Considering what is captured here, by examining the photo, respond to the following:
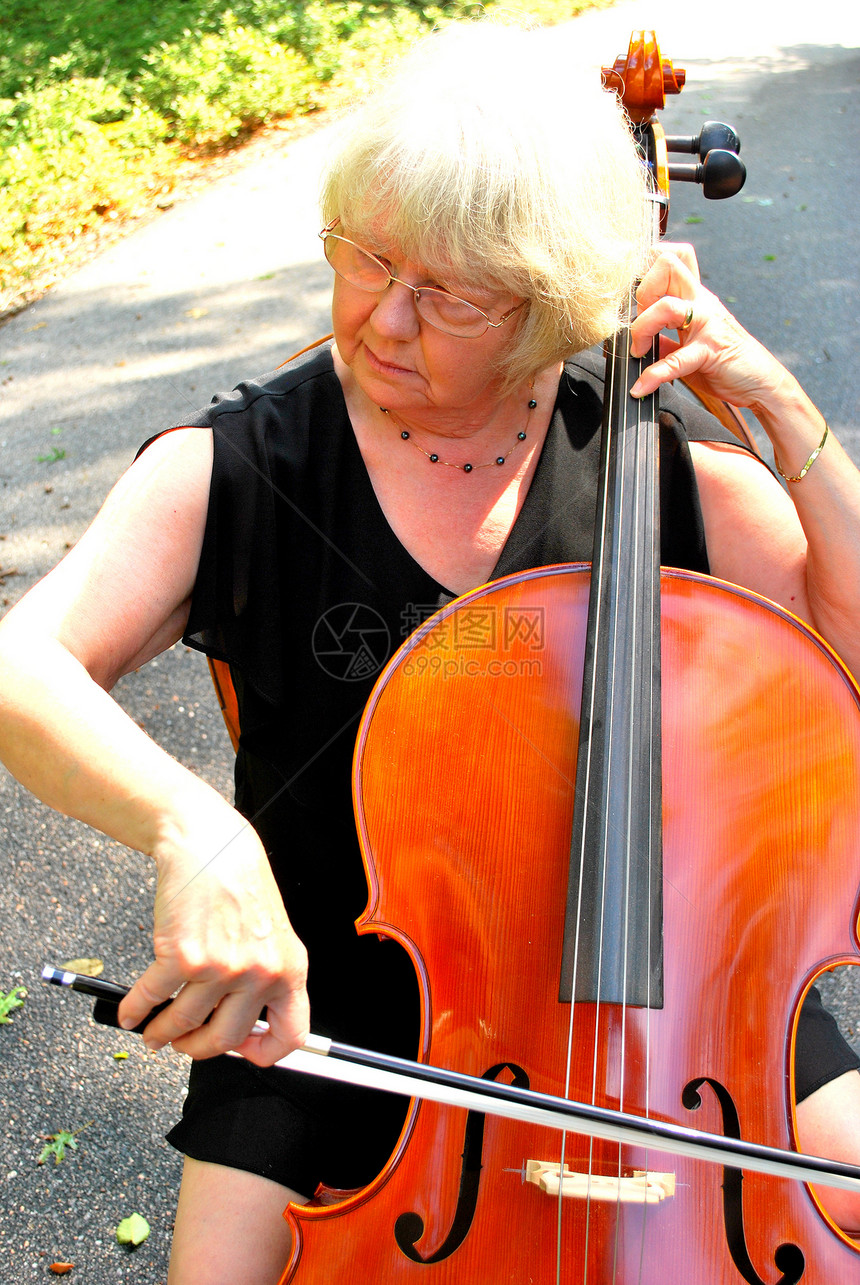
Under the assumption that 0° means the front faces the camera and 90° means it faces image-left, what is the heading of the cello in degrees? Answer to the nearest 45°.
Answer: approximately 0°

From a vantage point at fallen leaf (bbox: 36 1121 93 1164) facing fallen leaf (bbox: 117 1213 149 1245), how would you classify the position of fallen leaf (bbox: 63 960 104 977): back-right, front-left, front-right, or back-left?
back-left

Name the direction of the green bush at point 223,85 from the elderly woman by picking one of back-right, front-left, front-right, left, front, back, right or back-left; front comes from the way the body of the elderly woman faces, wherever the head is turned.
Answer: back
